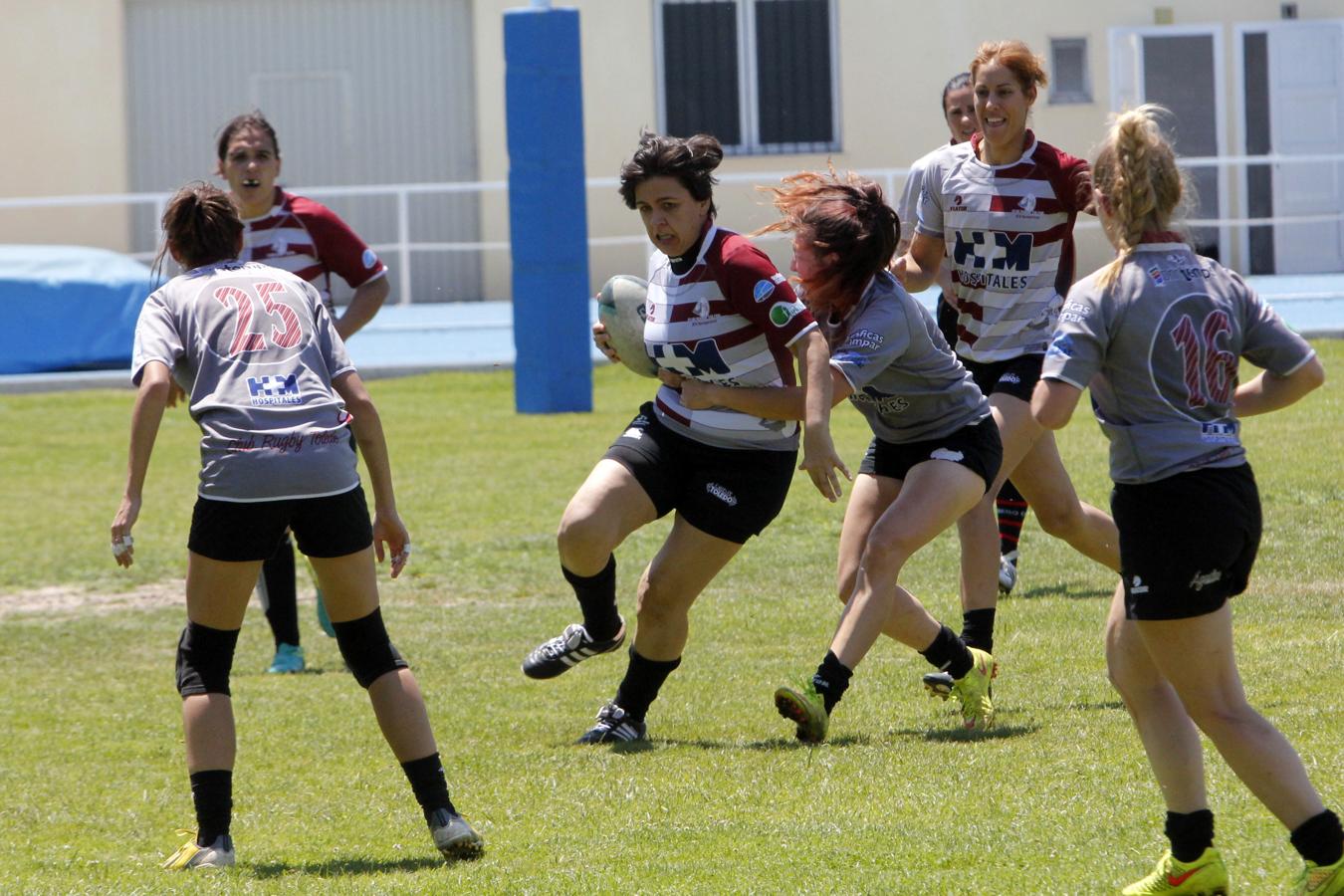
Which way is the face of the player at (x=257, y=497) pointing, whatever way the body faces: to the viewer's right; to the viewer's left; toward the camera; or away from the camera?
away from the camera

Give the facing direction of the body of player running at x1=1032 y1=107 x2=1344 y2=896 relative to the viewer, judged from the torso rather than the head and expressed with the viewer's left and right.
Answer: facing away from the viewer and to the left of the viewer

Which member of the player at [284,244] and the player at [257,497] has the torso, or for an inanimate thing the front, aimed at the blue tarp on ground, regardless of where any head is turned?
the player at [257,497]

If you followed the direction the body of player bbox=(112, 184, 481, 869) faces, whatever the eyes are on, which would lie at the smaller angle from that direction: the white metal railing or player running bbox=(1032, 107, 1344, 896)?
the white metal railing

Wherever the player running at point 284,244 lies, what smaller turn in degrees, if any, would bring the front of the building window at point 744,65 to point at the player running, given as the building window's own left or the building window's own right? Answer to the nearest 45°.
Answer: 0° — it already faces them

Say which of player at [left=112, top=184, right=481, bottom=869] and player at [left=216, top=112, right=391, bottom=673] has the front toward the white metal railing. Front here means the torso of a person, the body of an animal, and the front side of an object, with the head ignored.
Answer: player at [left=112, top=184, right=481, bottom=869]

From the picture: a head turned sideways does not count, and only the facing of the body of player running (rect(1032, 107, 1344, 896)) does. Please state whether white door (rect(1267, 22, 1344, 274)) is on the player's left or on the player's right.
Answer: on the player's right

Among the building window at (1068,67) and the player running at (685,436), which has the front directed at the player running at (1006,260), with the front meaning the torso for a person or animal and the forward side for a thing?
the building window
